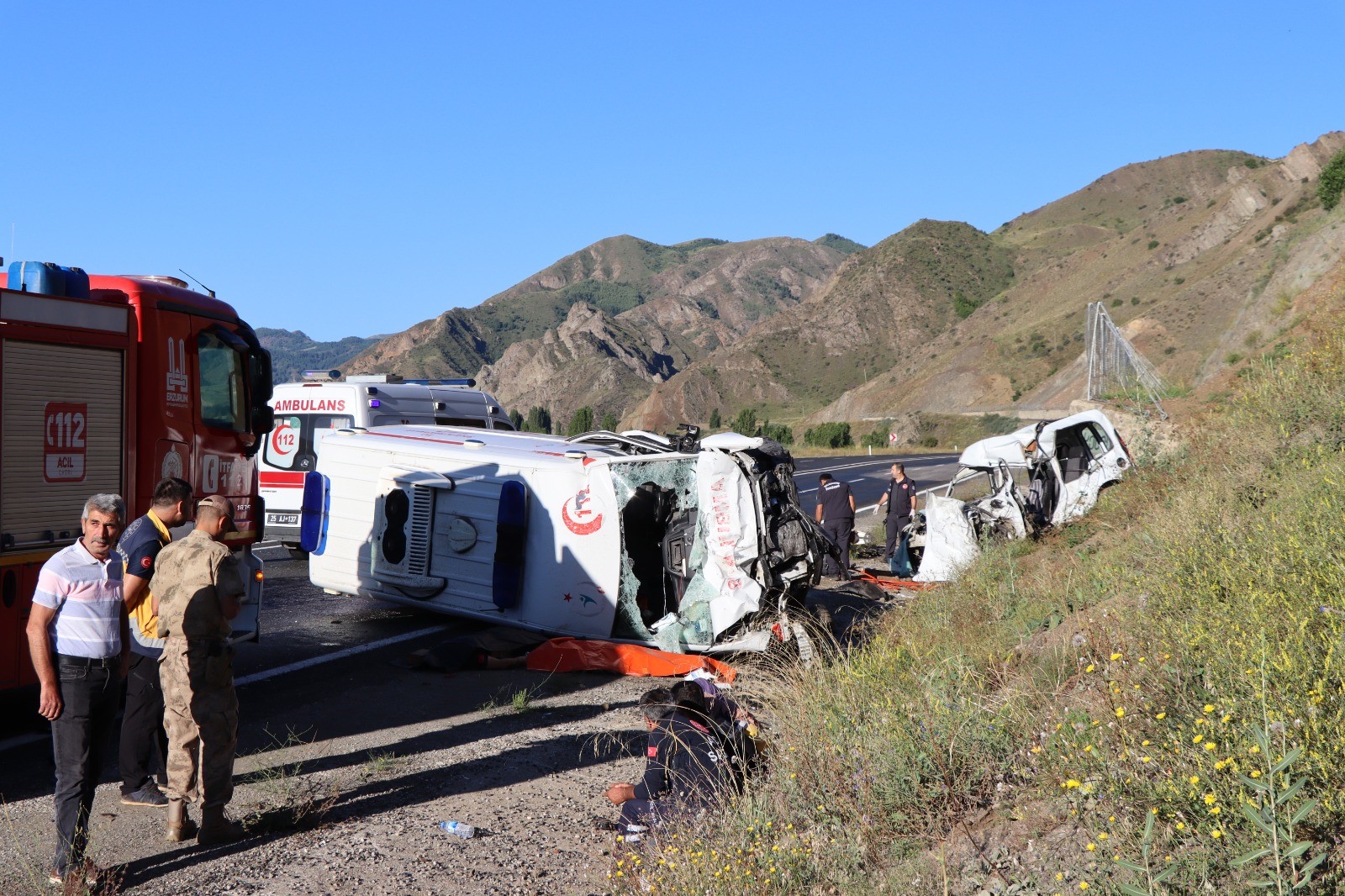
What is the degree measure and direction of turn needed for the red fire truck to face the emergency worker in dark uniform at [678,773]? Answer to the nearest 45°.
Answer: approximately 90° to its right

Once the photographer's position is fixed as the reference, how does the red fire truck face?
facing away from the viewer and to the right of the viewer

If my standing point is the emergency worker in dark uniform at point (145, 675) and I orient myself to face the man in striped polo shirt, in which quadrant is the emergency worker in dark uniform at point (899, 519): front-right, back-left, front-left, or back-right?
back-left

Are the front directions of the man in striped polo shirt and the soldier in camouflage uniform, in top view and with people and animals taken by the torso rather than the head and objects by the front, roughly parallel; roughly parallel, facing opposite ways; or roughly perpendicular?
roughly perpendicular

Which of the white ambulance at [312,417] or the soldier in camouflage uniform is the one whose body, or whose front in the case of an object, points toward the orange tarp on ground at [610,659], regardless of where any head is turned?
the soldier in camouflage uniform

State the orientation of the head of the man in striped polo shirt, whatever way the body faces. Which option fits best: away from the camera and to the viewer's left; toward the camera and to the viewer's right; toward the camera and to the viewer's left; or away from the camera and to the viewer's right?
toward the camera and to the viewer's right
